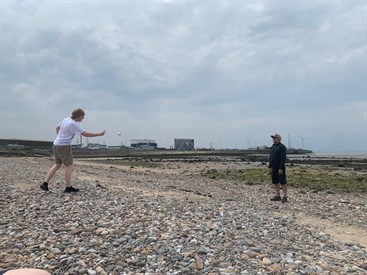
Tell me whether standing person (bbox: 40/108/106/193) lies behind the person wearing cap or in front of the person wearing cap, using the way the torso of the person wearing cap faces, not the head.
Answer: in front

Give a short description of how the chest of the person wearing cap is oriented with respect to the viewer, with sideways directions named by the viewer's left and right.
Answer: facing the viewer and to the left of the viewer
